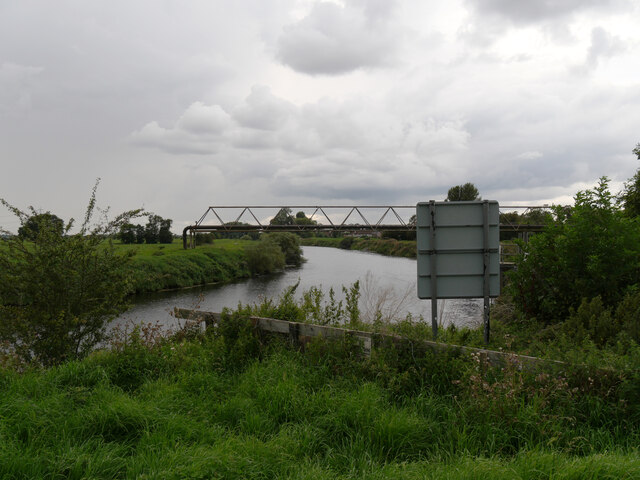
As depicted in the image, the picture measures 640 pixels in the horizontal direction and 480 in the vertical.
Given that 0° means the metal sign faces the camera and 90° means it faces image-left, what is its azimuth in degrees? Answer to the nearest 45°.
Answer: approximately 180°

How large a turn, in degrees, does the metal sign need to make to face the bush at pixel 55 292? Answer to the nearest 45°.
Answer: approximately 90° to its left

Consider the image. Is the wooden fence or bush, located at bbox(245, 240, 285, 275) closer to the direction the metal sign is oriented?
the bush

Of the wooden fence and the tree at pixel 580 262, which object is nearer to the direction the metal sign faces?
the tree
